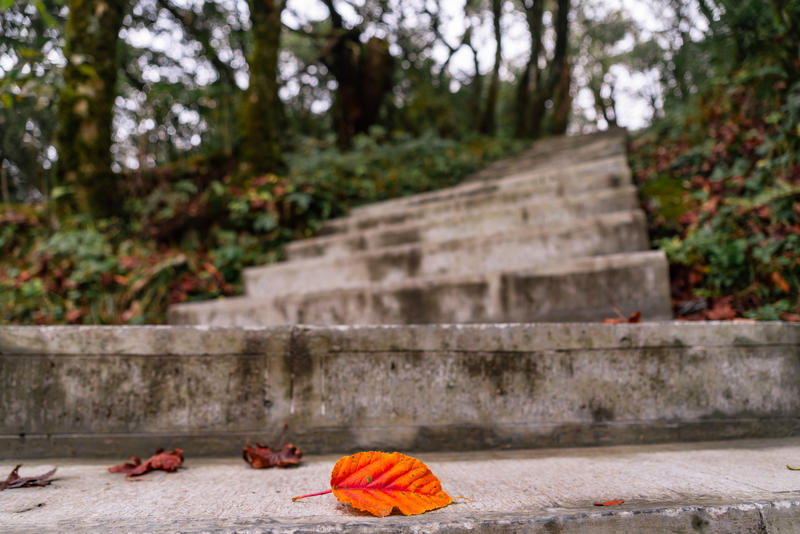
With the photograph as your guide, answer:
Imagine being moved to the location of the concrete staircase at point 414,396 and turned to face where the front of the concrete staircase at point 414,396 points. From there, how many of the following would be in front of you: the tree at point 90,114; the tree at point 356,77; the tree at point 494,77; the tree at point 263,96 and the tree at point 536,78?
0

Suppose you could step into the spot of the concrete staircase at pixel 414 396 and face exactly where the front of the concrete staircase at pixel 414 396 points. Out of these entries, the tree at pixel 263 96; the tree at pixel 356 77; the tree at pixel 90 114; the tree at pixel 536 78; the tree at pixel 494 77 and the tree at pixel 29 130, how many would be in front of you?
0

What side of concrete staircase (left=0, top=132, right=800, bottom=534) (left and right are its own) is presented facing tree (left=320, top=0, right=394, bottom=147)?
back

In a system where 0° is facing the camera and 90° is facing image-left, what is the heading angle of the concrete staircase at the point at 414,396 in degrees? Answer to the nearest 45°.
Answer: approximately 0°

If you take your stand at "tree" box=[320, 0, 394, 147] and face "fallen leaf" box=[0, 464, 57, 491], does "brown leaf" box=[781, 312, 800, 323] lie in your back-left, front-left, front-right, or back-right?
front-left

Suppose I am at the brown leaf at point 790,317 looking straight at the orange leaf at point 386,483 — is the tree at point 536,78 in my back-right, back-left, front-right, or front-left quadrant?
back-right

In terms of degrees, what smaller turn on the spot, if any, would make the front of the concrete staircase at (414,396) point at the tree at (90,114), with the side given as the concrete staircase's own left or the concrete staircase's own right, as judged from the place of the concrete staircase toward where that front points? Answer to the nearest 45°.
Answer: approximately 135° to the concrete staircase's own right

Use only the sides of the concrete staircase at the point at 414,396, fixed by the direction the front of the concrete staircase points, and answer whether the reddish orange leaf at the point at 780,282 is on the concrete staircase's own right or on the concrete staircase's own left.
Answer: on the concrete staircase's own left

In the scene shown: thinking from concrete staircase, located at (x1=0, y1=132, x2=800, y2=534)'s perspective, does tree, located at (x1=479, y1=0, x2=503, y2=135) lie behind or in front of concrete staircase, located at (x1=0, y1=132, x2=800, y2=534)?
behind

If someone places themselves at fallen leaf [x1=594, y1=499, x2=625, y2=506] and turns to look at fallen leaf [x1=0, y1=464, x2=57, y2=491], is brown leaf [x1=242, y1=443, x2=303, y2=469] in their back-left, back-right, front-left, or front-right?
front-right

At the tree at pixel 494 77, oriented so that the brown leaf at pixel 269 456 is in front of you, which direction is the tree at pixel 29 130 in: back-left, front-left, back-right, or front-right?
front-right
